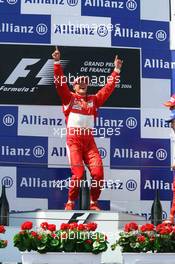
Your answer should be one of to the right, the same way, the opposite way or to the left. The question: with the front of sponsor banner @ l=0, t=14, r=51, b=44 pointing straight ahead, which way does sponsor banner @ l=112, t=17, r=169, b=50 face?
the same way

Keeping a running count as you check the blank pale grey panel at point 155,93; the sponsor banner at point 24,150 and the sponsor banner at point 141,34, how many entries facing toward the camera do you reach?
3

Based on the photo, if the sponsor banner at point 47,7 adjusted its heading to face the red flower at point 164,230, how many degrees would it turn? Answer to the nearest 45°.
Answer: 0° — it already faces it

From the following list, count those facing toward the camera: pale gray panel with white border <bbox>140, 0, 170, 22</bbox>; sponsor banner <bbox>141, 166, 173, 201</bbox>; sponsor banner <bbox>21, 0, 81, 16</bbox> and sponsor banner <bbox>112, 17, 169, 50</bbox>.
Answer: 4

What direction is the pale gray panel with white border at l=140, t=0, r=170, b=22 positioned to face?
toward the camera

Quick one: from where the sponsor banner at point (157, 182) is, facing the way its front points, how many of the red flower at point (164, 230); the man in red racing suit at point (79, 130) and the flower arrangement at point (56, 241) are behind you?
0

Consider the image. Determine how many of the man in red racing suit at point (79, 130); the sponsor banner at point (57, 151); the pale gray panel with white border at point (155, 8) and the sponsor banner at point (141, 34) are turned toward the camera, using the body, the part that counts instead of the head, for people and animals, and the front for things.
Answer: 4

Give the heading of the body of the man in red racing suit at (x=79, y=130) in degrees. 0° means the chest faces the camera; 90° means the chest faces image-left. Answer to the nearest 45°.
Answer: approximately 0°

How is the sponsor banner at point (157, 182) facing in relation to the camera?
toward the camera

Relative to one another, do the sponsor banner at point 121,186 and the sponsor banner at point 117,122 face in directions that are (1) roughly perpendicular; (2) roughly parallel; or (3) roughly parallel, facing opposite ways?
roughly parallel

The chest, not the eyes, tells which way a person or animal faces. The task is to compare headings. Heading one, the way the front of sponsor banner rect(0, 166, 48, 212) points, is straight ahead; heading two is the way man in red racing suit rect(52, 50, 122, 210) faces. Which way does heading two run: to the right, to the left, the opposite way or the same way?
the same way

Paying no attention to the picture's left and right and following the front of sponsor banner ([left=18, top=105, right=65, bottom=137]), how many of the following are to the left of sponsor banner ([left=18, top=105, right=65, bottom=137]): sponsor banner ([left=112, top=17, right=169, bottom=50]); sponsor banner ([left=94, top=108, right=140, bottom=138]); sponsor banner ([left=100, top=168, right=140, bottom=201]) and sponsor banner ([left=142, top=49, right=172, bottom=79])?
4

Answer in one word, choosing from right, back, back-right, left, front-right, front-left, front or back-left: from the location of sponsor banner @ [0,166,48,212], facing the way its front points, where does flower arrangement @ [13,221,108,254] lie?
front

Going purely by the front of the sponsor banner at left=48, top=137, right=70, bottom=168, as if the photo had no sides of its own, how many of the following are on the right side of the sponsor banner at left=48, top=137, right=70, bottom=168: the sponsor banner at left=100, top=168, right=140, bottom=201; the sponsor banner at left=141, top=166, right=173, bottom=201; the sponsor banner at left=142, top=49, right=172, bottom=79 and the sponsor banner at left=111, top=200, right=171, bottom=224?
0

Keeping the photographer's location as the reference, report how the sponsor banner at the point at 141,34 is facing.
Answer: facing the viewer

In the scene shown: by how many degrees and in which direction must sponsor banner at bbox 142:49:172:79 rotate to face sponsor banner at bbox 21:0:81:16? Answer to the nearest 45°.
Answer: approximately 90° to its right

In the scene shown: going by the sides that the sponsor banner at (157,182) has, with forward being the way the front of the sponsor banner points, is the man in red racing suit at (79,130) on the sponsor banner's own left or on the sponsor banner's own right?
on the sponsor banner's own right
